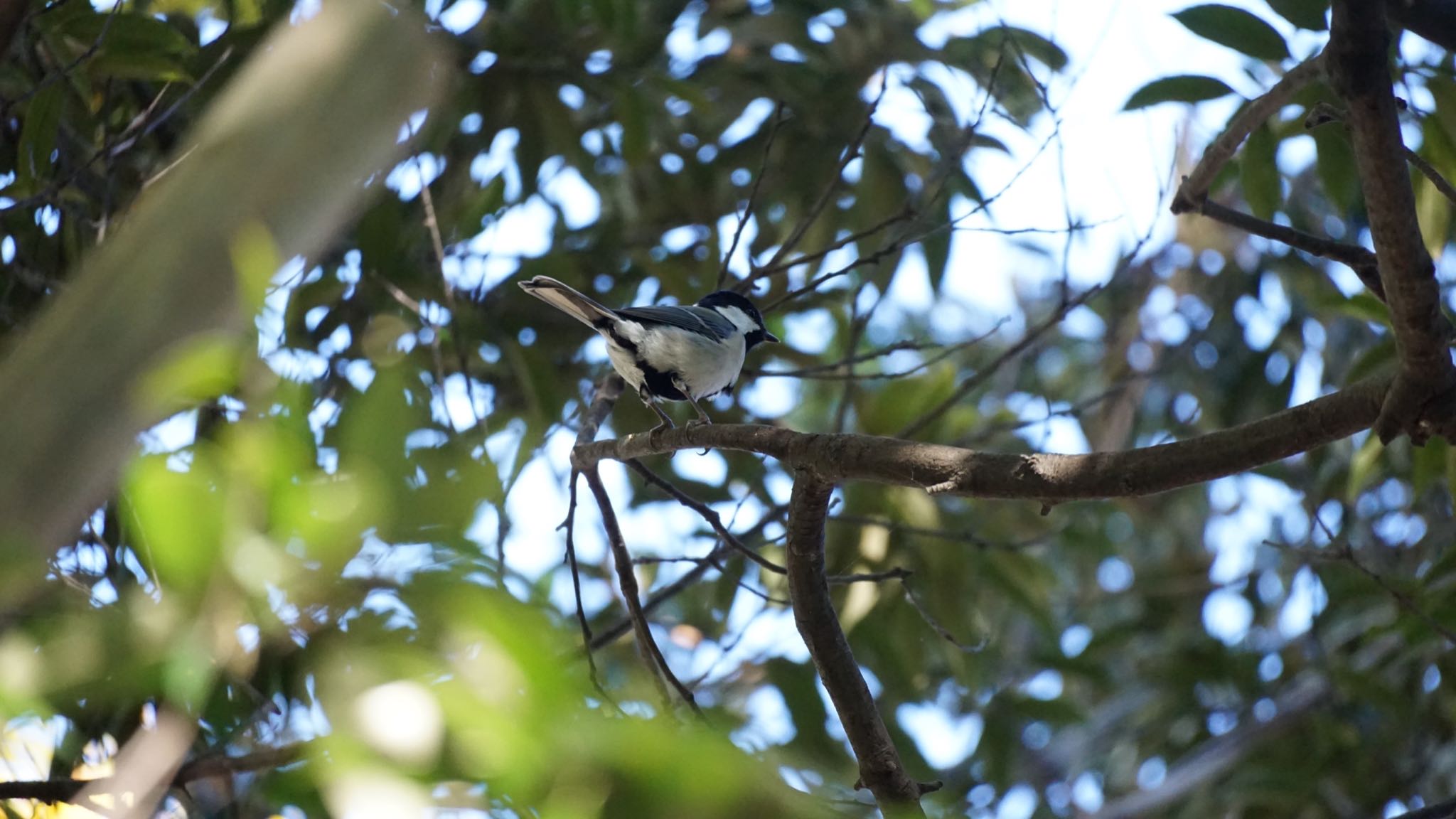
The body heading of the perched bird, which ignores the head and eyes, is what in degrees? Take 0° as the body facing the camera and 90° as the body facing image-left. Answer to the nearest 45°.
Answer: approximately 270°

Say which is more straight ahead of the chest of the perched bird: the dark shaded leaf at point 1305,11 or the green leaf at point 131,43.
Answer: the dark shaded leaf

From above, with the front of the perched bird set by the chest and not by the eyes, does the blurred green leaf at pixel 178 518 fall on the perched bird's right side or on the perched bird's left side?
on the perched bird's right side

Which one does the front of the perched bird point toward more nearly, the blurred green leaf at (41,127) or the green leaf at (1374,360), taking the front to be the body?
the green leaf

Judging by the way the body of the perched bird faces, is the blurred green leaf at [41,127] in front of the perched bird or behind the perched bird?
behind

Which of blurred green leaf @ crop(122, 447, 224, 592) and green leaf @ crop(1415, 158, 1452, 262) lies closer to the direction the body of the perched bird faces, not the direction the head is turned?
the green leaf
